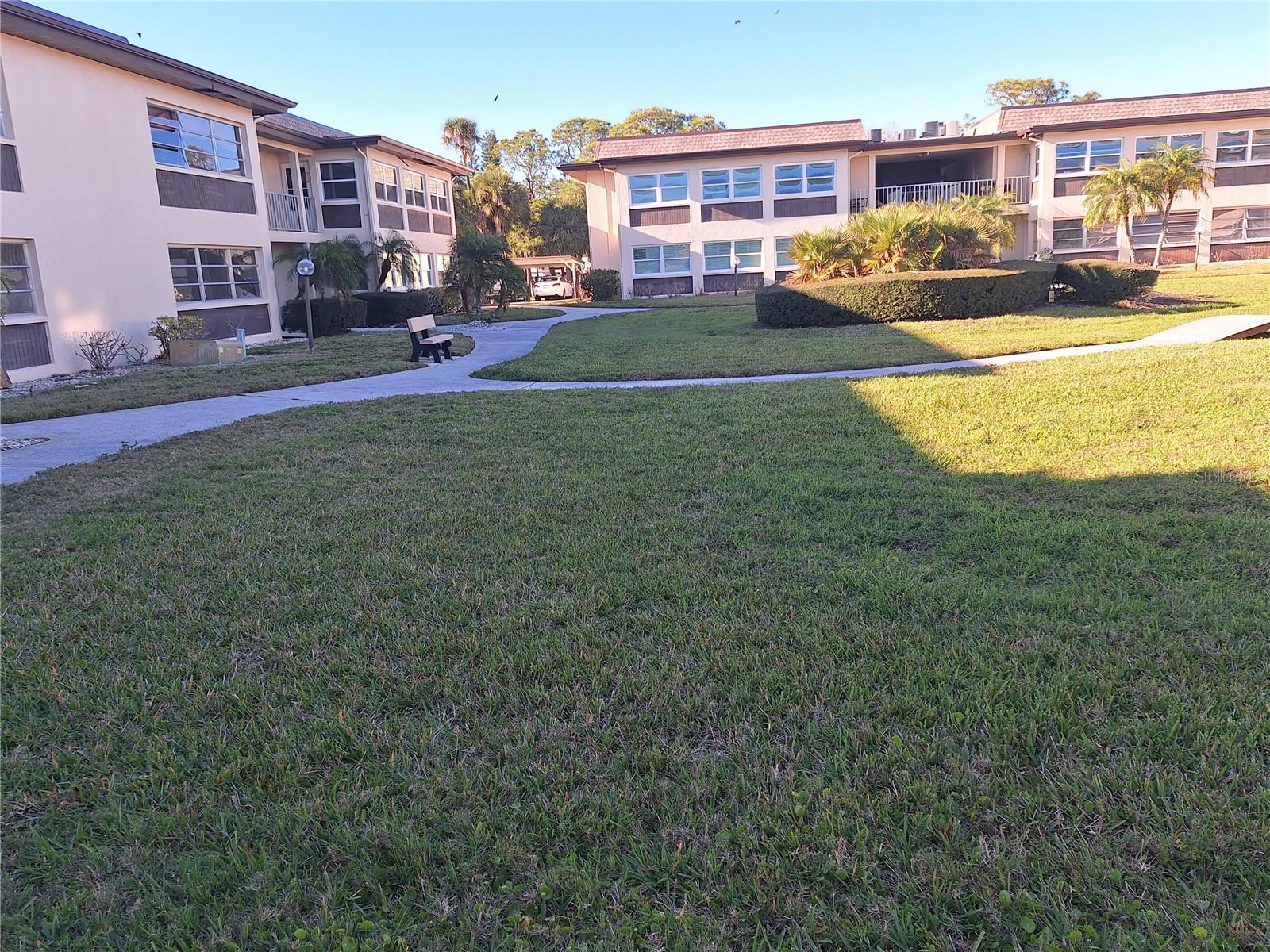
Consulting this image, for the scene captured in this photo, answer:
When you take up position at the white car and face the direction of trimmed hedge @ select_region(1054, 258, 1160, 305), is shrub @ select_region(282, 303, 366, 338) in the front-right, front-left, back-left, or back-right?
front-right

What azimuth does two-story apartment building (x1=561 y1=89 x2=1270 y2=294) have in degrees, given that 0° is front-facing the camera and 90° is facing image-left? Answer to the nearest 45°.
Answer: approximately 0°

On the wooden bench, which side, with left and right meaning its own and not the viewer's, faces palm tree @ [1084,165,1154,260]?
left

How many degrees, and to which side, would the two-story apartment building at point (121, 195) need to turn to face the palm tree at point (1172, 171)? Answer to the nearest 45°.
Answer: approximately 45° to its left

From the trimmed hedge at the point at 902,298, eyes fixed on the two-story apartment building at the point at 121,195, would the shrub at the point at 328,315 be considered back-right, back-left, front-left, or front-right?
front-right

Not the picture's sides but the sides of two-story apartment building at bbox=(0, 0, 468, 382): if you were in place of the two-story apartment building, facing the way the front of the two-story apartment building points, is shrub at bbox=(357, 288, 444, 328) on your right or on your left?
on your left

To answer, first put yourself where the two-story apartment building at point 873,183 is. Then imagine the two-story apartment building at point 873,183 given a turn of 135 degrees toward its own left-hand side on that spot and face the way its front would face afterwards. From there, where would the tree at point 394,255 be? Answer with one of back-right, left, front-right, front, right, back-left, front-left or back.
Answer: back

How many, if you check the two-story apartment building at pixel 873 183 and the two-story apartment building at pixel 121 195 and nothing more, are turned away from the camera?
0

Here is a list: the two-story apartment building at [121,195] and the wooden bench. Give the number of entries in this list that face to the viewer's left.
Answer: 0

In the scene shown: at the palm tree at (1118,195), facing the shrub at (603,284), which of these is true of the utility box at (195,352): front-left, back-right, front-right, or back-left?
front-left

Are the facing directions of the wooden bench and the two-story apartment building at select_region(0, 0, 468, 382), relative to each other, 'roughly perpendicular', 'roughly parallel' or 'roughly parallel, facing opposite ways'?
roughly parallel

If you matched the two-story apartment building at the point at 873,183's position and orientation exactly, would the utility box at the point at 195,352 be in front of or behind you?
in front

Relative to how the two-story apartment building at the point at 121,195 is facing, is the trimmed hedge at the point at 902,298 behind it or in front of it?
in front

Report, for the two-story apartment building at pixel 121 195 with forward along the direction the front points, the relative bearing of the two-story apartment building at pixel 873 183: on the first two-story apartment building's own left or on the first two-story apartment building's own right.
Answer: on the first two-story apartment building's own left

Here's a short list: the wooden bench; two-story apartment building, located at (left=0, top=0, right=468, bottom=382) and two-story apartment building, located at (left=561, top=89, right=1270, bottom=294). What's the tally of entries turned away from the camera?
0

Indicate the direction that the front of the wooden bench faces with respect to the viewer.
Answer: facing the viewer and to the right of the viewer

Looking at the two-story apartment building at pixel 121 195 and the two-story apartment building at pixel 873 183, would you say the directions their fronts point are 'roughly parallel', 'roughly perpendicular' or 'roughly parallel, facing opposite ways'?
roughly perpendicular
